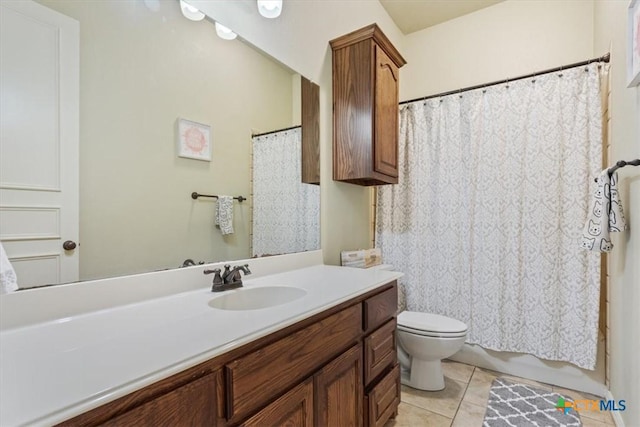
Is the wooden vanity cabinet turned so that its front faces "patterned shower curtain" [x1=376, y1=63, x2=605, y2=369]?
no

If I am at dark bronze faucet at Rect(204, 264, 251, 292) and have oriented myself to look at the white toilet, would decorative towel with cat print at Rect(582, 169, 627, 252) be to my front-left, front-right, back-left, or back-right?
front-right

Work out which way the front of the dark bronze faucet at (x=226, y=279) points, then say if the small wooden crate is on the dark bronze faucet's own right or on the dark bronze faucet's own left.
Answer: on the dark bronze faucet's own left

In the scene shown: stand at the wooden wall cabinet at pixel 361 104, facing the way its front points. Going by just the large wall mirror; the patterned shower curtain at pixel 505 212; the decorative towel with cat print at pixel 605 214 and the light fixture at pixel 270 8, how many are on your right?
2

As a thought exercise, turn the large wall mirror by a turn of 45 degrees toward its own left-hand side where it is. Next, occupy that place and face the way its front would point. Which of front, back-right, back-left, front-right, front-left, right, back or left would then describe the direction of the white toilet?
front

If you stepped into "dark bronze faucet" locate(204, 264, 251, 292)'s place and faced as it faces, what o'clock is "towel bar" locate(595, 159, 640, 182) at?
The towel bar is roughly at 11 o'clock from the dark bronze faucet.

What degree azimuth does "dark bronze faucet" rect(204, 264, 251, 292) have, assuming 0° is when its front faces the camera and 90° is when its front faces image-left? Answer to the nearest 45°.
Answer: approximately 315°

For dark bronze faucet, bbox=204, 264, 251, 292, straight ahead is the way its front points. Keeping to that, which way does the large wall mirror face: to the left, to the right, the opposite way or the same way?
the same way

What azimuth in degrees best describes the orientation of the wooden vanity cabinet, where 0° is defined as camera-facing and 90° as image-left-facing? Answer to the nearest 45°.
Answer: approximately 315°

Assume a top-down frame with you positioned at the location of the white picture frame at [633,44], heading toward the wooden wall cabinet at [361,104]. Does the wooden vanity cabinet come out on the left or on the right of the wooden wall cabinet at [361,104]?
left

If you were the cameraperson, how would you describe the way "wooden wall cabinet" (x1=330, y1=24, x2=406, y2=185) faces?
facing the viewer and to the right of the viewer

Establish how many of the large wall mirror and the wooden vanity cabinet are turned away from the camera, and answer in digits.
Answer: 0
